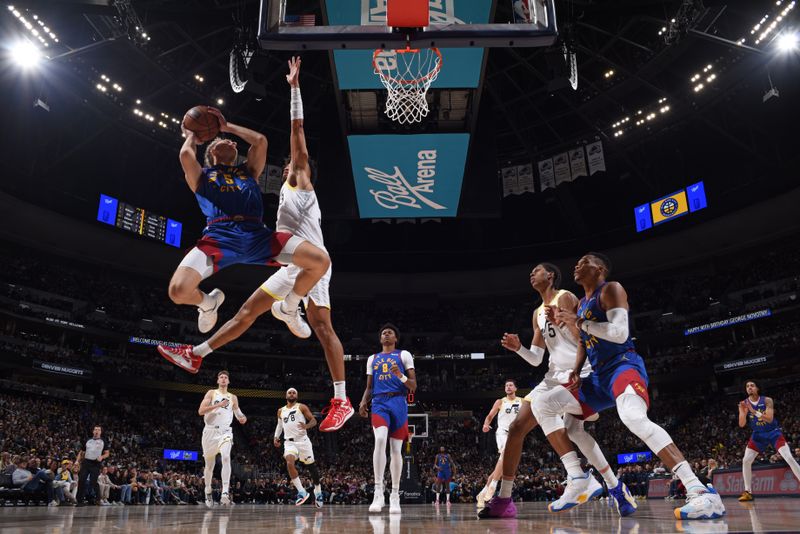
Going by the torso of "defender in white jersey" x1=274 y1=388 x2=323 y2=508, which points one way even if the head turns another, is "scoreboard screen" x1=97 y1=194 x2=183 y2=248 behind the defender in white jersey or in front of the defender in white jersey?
behind

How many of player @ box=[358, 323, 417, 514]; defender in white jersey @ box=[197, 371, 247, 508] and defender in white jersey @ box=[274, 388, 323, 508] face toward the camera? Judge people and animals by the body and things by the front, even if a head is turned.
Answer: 3

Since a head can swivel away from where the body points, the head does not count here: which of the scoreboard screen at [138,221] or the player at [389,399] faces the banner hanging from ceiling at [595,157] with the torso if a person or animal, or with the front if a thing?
the scoreboard screen

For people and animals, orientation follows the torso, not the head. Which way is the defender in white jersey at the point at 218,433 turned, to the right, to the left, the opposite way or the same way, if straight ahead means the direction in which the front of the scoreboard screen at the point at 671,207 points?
to the left

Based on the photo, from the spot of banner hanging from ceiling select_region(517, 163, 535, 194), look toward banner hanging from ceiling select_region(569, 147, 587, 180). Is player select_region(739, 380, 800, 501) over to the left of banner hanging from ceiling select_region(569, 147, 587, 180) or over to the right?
right

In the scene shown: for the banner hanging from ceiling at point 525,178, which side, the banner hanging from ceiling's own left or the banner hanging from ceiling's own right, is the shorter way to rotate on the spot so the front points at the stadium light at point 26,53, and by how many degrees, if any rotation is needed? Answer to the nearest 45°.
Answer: approximately 45° to the banner hanging from ceiling's own right

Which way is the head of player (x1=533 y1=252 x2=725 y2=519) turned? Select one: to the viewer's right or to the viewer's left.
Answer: to the viewer's left

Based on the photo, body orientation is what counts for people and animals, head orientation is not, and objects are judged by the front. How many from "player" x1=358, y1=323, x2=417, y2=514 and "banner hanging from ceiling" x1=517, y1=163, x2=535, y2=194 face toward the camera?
2
